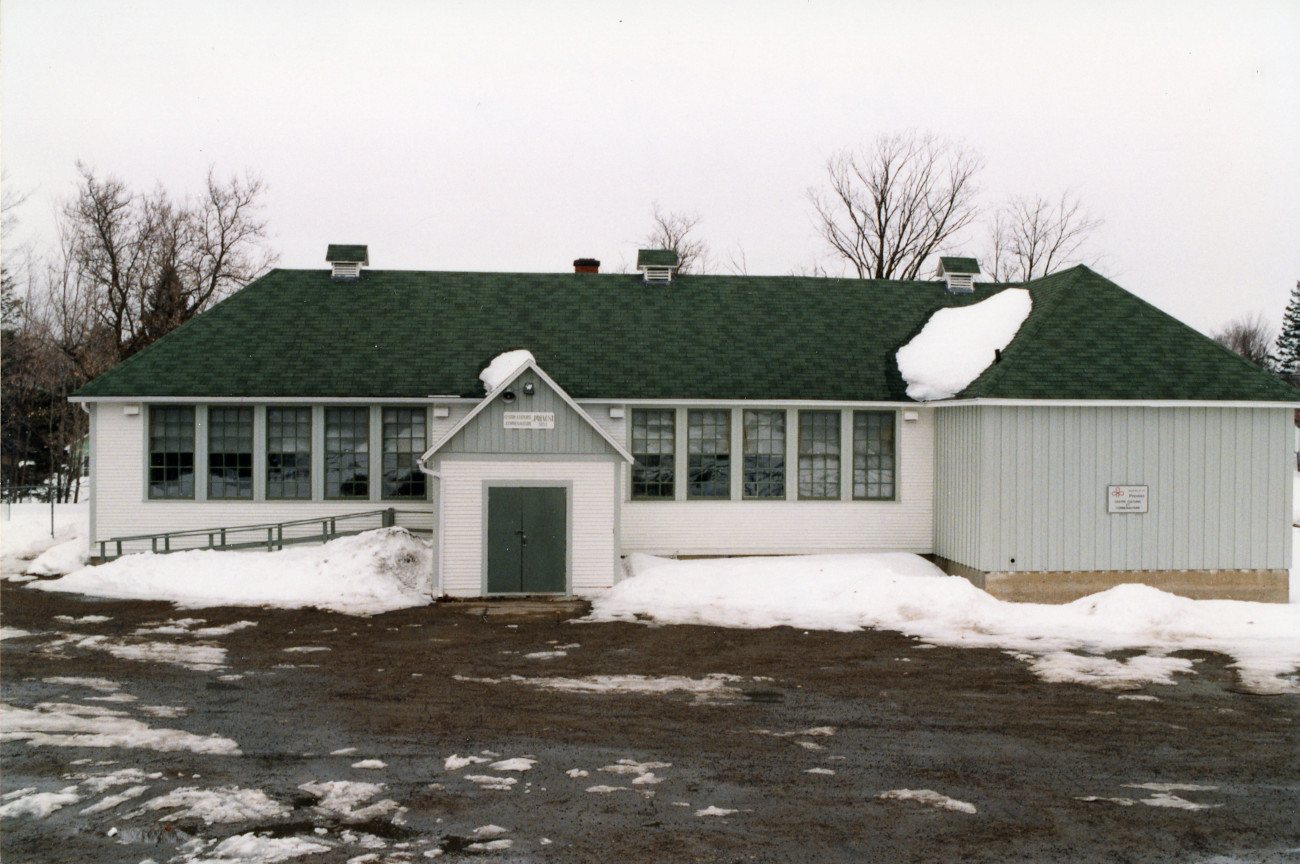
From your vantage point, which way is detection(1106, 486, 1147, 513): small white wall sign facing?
toward the camera

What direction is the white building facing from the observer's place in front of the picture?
facing the viewer

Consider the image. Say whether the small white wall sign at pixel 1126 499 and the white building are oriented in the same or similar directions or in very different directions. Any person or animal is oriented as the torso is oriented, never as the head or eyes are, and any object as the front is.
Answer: same or similar directions

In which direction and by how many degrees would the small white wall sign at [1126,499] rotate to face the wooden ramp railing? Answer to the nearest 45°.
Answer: approximately 90° to its right
